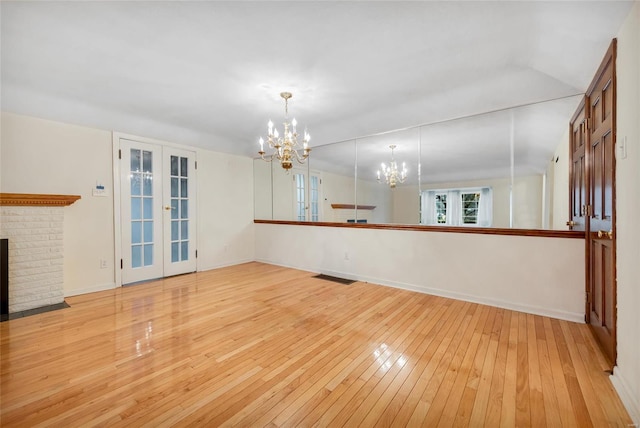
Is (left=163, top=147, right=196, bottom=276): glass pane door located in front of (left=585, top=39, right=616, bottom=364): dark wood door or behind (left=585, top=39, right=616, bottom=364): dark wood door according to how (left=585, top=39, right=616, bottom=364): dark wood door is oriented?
in front

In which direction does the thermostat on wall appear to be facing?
toward the camera

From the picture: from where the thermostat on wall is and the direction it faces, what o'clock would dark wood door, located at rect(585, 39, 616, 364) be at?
The dark wood door is roughly at 11 o'clock from the thermostat on wall.

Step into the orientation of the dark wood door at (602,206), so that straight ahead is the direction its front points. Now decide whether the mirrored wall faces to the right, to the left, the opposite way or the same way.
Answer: to the left

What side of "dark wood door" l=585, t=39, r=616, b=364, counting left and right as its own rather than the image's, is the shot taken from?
left

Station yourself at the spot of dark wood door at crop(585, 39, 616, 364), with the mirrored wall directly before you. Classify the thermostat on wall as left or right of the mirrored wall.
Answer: left

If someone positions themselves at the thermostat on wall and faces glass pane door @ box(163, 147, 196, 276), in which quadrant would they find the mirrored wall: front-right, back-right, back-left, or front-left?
front-right

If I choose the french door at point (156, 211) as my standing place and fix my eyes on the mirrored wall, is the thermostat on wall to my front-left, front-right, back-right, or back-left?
back-right

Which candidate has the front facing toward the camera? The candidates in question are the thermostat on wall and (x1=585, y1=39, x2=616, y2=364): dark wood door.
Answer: the thermostat on wall

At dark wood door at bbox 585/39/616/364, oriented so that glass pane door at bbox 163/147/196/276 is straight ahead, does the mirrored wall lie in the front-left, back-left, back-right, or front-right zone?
front-right

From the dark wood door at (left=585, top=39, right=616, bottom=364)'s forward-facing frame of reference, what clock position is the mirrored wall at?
The mirrored wall is roughly at 1 o'clock from the dark wood door.

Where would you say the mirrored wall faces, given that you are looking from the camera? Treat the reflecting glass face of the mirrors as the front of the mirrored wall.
facing the viewer and to the left of the viewer

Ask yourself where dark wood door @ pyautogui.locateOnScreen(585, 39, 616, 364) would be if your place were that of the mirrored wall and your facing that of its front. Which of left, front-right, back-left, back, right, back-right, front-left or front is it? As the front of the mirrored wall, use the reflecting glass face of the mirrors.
left

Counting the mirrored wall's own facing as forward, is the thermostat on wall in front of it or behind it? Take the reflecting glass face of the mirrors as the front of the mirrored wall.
in front

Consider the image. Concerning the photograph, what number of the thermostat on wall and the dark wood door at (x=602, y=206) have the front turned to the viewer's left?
1
